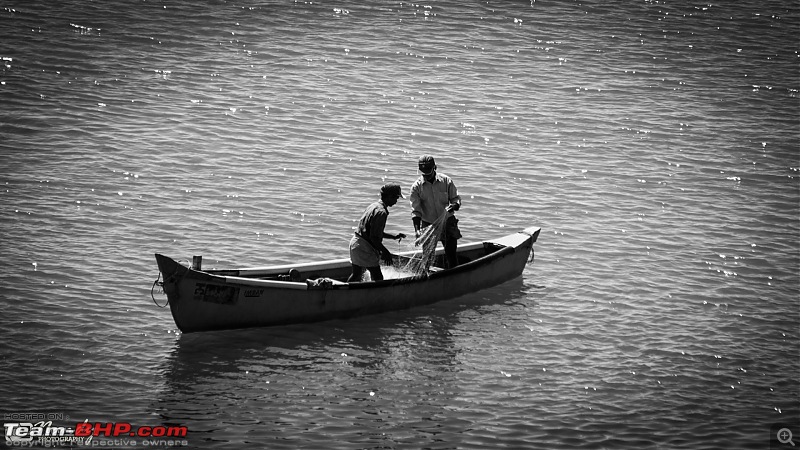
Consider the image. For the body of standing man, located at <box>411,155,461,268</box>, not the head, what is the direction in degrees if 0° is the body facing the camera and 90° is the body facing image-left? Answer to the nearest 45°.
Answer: approximately 0°

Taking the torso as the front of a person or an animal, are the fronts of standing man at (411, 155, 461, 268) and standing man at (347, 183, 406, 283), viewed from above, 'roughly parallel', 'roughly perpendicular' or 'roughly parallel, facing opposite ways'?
roughly perpendicular

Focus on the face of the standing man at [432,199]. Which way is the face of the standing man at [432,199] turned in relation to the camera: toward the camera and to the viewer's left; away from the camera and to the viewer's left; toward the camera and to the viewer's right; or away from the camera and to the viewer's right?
toward the camera and to the viewer's left

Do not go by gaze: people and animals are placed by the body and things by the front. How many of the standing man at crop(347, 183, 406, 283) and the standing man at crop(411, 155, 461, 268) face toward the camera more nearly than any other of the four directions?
1

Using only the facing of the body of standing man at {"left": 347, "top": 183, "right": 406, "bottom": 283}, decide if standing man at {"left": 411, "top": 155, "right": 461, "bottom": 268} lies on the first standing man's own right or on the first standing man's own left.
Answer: on the first standing man's own left

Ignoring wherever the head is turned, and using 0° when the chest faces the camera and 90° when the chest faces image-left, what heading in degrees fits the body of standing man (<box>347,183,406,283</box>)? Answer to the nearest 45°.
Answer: approximately 270°

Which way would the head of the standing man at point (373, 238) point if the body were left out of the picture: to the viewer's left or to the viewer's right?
to the viewer's right

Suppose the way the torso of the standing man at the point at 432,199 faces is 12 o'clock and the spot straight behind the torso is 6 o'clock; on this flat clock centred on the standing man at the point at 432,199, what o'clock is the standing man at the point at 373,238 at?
the standing man at the point at 373,238 is roughly at 1 o'clock from the standing man at the point at 432,199.
